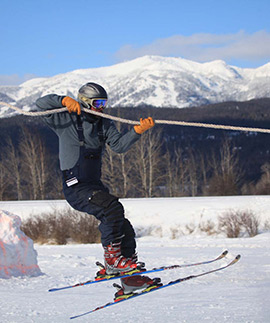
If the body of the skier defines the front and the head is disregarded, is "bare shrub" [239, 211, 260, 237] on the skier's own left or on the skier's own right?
on the skier's own left

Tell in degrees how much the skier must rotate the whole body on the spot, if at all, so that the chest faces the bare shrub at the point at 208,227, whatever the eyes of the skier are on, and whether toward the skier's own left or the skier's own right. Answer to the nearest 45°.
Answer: approximately 135° to the skier's own left

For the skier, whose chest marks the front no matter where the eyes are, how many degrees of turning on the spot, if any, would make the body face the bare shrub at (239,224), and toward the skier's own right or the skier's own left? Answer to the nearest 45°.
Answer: approximately 135° to the skier's own left

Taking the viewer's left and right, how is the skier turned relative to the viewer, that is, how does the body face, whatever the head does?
facing the viewer and to the right of the viewer
